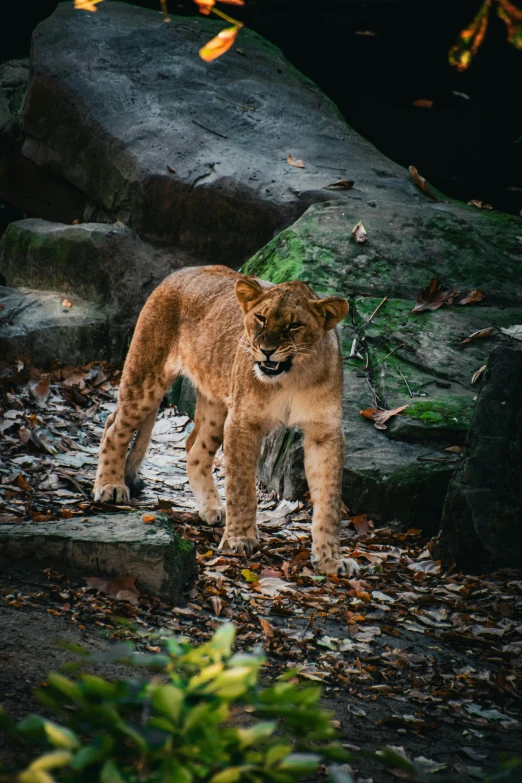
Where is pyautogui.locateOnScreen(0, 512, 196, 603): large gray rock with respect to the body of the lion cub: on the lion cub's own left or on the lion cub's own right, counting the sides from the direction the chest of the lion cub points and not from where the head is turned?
on the lion cub's own right

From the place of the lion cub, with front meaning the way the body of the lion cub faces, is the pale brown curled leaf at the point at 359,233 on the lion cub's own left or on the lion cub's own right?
on the lion cub's own left

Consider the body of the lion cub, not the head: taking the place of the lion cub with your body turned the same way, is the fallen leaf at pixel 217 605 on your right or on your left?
on your right

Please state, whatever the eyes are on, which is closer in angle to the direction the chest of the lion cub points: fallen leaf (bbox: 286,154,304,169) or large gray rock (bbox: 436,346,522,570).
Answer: the large gray rock

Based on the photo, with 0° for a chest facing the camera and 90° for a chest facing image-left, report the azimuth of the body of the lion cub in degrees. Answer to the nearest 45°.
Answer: approximately 315°

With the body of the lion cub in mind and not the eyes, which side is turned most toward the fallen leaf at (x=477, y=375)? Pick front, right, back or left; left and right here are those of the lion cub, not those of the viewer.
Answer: left

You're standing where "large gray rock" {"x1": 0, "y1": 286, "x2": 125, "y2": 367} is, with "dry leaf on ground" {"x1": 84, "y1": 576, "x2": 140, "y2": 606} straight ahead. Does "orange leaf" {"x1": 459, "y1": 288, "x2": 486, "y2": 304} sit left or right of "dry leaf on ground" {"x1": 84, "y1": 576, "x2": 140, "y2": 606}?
left

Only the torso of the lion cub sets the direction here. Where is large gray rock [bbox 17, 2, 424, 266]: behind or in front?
behind

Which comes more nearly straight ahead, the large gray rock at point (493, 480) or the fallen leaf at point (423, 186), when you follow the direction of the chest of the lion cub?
the large gray rock

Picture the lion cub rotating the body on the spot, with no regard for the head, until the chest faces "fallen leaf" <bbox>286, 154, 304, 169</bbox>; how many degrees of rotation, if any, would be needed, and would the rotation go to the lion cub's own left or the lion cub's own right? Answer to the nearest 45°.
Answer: approximately 135° to the lion cub's own left

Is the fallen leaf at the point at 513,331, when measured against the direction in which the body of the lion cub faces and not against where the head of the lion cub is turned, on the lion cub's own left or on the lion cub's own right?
on the lion cub's own left

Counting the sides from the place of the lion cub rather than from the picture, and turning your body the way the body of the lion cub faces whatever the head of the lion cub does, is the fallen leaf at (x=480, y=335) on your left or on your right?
on your left
